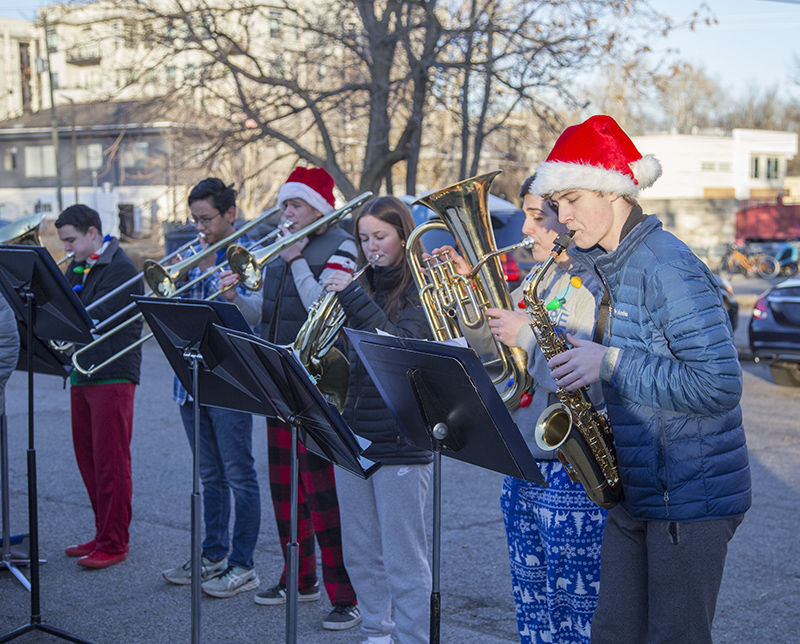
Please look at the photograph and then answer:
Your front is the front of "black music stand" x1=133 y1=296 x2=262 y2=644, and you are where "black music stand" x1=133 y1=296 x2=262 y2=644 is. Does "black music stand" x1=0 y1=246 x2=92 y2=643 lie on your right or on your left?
on your left

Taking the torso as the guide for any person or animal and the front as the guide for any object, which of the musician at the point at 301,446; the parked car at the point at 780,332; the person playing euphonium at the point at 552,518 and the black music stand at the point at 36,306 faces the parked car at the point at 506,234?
the black music stand

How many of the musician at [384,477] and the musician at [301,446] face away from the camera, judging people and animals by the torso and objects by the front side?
0

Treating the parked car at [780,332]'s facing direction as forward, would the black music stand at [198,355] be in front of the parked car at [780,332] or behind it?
behind

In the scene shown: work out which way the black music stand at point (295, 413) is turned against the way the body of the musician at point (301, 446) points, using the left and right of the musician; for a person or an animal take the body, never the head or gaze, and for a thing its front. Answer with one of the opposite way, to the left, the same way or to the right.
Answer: the opposite way

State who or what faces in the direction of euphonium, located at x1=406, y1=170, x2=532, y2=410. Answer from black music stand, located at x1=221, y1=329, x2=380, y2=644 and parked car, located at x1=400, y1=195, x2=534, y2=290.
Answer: the black music stand

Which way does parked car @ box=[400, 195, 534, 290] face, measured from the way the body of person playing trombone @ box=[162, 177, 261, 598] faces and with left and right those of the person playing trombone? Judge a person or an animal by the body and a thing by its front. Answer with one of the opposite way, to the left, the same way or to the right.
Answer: to the right

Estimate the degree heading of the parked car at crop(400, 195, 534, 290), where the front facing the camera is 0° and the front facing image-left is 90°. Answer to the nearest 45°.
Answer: approximately 135°

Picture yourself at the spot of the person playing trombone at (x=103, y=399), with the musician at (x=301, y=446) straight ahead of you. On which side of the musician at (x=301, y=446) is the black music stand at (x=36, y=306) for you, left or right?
right

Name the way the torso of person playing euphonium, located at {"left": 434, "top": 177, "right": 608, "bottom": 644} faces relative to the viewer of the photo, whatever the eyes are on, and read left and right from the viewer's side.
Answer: facing the viewer and to the left of the viewer

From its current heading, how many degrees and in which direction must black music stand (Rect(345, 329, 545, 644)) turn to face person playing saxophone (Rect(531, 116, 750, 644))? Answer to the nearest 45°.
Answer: approximately 45° to its right

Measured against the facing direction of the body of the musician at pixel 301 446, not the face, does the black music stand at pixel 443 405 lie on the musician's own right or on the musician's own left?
on the musician's own left

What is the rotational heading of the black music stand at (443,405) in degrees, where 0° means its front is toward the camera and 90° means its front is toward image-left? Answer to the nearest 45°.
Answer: approximately 225°

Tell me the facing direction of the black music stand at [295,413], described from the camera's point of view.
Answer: facing away from the viewer and to the right of the viewer

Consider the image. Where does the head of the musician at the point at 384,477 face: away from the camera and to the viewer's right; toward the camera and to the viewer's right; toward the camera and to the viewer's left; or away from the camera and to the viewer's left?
toward the camera and to the viewer's left
